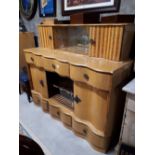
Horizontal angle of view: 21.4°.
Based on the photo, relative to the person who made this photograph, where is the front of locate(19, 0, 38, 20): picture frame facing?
facing the viewer and to the left of the viewer

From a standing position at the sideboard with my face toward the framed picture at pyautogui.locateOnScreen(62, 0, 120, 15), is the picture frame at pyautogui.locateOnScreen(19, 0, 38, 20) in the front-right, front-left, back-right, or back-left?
front-left

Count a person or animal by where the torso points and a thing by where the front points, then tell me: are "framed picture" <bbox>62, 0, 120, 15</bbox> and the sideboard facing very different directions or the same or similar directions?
same or similar directions

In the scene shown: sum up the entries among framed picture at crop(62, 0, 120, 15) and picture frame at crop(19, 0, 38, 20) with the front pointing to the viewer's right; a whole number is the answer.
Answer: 0

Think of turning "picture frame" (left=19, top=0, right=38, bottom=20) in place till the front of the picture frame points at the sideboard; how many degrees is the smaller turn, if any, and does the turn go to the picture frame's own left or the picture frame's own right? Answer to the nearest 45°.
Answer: approximately 45° to the picture frame's own left

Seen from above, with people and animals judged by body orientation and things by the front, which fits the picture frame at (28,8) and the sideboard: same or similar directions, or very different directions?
same or similar directions

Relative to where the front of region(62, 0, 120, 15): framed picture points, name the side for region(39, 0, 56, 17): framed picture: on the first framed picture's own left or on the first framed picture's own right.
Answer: on the first framed picture's own right

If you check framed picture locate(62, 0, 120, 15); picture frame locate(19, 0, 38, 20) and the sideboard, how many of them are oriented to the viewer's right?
0

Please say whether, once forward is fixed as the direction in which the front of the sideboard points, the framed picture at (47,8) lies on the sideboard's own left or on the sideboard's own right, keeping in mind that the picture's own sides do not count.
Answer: on the sideboard's own right

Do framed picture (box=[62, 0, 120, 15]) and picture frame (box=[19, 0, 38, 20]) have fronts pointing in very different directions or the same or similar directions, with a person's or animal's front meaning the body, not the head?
same or similar directions
